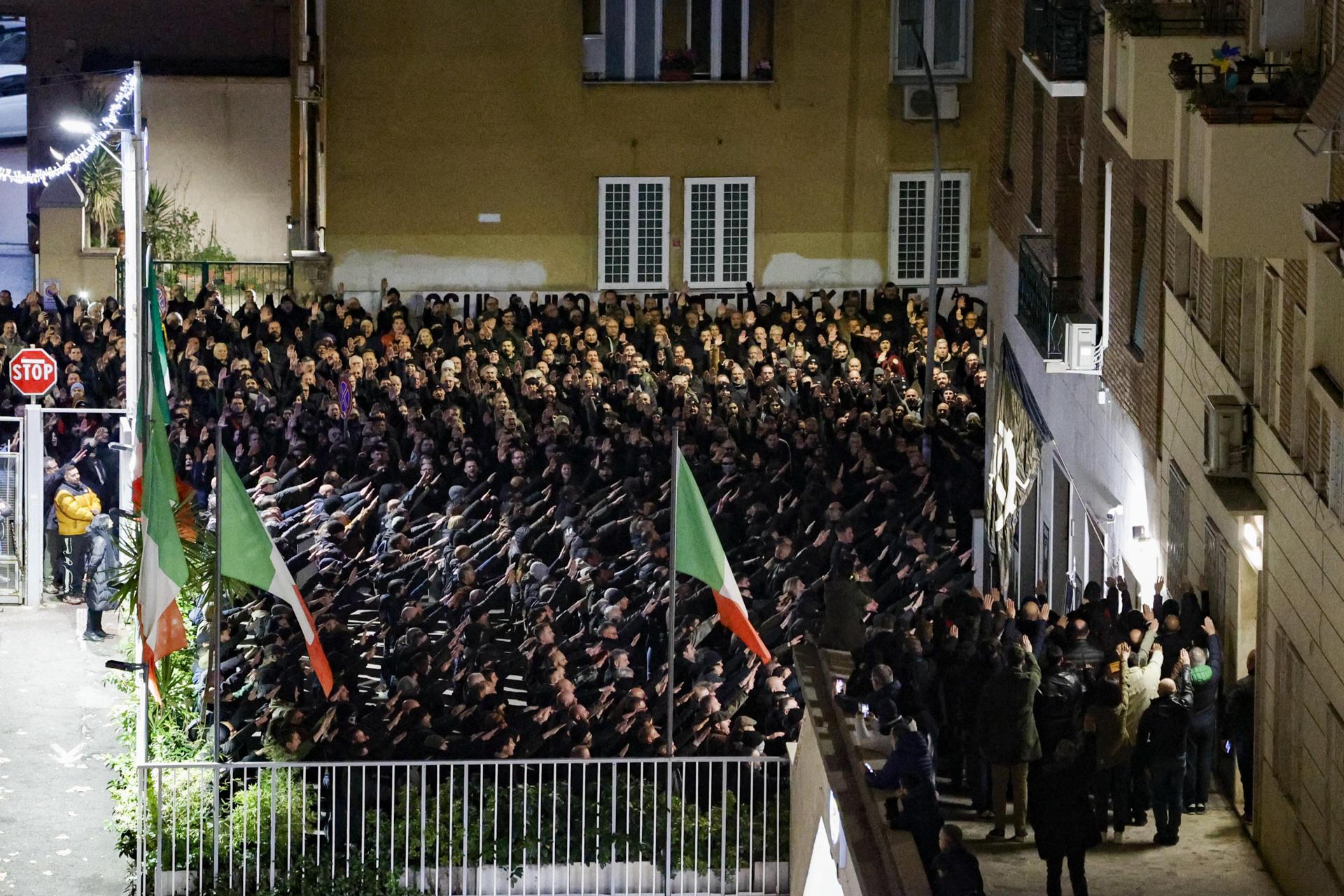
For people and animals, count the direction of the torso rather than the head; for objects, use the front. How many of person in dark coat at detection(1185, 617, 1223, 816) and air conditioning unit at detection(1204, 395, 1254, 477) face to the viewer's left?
1

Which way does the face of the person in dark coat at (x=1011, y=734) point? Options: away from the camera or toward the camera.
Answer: away from the camera

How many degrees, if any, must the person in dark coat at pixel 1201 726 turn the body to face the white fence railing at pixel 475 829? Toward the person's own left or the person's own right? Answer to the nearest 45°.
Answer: approximately 90° to the person's own left

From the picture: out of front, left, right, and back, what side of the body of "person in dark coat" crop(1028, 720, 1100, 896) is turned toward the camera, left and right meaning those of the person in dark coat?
back

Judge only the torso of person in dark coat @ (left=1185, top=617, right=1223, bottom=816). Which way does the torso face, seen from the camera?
away from the camera

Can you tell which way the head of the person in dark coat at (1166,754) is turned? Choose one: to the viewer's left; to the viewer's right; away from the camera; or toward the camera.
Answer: away from the camera

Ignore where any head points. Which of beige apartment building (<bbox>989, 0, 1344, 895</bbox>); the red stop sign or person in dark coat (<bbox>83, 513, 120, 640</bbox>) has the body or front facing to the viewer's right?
the person in dark coat

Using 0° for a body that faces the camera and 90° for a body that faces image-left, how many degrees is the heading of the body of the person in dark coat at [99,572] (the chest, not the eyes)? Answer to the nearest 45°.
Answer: approximately 270°

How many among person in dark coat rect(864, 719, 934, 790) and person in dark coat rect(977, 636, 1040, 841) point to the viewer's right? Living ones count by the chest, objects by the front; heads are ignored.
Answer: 0

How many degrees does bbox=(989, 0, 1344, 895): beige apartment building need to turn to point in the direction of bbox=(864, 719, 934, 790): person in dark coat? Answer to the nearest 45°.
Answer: approximately 45° to its left

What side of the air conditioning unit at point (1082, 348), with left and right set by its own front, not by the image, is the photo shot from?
left

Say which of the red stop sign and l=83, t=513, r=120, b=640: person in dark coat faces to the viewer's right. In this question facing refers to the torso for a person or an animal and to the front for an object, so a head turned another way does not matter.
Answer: the person in dark coat
